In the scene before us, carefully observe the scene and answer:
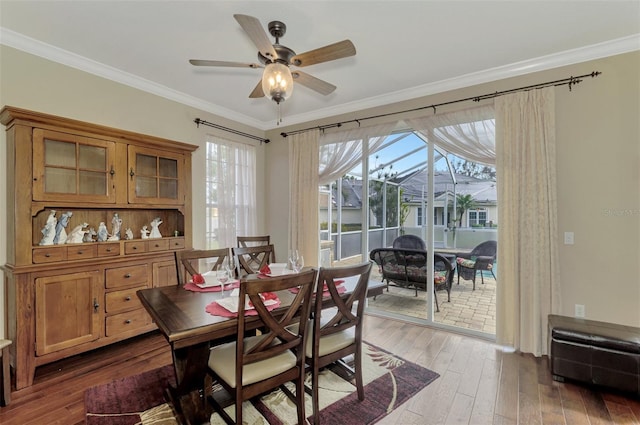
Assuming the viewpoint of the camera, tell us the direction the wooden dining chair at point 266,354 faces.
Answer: facing away from the viewer and to the left of the viewer

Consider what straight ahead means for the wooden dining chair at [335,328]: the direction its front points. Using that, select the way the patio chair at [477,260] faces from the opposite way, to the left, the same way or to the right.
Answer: to the left

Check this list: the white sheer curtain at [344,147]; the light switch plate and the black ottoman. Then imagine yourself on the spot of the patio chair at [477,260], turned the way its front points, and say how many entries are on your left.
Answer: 2

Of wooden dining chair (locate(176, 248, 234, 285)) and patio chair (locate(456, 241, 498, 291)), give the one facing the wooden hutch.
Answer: the patio chair

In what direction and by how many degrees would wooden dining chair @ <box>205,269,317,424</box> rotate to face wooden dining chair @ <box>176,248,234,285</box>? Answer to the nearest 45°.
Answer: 0° — it already faces it

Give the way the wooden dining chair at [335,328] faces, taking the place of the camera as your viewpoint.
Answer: facing away from the viewer and to the left of the viewer

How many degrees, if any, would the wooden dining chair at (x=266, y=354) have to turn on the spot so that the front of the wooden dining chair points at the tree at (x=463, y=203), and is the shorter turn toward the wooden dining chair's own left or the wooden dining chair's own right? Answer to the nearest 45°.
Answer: approximately 90° to the wooden dining chair's own right

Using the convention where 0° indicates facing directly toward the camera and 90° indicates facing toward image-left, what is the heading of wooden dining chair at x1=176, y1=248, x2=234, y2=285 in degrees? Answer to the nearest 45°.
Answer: approximately 315°
